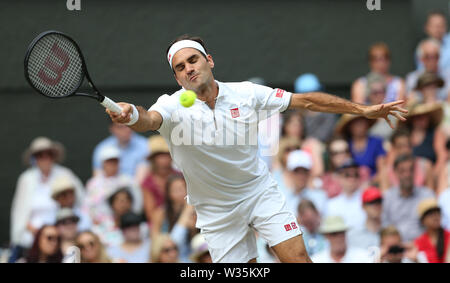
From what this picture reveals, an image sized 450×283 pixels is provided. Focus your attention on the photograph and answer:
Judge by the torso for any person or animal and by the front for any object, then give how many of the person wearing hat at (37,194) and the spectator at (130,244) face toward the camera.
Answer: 2

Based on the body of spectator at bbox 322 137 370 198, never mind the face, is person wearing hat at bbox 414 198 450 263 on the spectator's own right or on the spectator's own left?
on the spectator's own left

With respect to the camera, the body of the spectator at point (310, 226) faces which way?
toward the camera

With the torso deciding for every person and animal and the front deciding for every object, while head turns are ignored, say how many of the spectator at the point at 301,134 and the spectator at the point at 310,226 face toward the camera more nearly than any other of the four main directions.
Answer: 2

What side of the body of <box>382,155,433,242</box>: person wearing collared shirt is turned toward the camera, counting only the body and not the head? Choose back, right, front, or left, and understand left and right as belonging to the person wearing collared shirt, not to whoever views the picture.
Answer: front

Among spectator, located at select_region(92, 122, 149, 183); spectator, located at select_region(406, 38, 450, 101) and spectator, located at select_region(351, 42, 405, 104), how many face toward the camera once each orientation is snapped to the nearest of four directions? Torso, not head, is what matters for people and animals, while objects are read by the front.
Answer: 3

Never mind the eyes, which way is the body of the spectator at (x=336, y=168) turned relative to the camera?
toward the camera

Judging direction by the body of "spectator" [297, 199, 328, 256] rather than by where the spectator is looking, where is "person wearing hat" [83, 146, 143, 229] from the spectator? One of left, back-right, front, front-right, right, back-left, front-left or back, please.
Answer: right

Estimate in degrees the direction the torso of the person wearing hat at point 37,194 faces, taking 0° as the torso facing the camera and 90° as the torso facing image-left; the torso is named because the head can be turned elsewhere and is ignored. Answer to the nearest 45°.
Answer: approximately 0°

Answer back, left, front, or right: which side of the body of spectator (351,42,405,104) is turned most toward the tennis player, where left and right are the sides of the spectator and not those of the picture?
front

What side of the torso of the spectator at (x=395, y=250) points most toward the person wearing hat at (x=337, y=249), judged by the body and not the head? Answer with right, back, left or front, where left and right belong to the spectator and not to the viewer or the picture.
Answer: right

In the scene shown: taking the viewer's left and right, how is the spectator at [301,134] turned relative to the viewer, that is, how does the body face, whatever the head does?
facing the viewer

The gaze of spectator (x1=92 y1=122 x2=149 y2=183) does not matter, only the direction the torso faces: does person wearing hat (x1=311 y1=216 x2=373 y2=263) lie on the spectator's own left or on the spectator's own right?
on the spectator's own left
